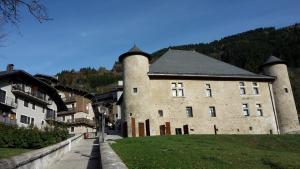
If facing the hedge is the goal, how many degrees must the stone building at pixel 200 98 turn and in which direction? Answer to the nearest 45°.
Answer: approximately 45° to its right

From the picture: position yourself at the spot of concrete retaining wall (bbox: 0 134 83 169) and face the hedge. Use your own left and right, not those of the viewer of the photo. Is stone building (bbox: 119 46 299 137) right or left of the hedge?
right

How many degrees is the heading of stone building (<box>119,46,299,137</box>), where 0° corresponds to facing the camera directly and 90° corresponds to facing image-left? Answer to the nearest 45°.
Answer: approximately 0°

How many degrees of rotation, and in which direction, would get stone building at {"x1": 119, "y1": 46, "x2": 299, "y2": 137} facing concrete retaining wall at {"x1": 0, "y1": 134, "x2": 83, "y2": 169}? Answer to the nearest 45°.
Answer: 0° — it already faces it
